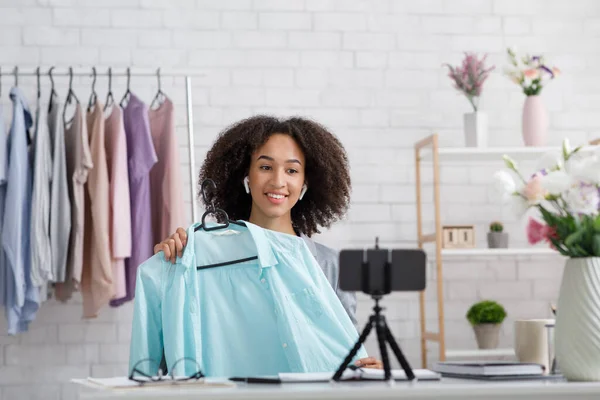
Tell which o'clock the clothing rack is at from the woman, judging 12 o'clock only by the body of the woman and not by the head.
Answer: The clothing rack is roughly at 5 o'clock from the woman.

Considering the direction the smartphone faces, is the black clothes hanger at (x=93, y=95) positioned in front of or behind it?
in front

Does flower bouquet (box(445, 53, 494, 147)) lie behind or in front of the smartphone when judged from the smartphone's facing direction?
in front

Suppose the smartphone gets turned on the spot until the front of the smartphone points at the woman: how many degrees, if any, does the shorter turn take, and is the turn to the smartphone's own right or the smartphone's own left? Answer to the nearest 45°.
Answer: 0° — it already faces them

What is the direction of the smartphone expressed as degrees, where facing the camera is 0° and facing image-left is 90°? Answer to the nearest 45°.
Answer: approximately 180°

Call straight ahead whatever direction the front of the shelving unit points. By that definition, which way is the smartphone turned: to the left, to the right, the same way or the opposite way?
the opposite way

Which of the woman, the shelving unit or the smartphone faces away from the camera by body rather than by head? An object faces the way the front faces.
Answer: the smartphone

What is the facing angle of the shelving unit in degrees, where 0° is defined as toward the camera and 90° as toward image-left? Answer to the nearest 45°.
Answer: approximately 0°

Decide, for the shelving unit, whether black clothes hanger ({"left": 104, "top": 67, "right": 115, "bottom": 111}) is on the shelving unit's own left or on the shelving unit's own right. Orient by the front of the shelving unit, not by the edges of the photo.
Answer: on the shelving unit's own right

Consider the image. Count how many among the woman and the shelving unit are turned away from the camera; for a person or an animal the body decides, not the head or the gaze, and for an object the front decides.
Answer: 0
